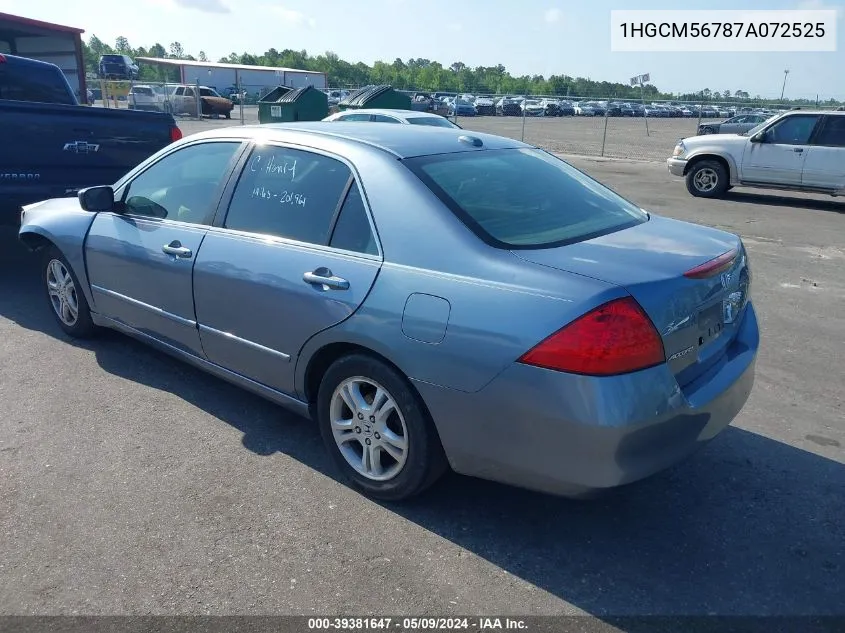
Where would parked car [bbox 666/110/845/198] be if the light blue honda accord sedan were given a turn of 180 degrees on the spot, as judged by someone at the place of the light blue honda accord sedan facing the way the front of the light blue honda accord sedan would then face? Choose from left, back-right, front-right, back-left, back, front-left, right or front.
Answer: left

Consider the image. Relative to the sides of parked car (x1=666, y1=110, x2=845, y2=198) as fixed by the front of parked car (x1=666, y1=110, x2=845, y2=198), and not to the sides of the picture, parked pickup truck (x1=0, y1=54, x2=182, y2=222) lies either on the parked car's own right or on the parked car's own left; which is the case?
on the parked car's own left

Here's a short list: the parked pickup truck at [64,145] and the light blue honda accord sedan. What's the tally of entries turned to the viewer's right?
0

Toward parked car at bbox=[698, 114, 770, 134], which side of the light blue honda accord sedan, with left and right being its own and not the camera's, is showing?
right

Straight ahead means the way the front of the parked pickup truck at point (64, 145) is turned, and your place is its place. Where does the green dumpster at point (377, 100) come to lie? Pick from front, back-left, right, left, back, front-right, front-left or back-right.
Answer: right

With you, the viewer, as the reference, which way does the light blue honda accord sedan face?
facing away from the viewer and to the left of the viewer

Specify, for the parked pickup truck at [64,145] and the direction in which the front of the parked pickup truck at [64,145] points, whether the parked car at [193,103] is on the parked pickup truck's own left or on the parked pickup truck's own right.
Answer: on the parked pickup truck's own right

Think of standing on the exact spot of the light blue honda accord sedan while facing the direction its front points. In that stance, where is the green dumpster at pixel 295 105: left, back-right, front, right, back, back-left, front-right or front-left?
front-right

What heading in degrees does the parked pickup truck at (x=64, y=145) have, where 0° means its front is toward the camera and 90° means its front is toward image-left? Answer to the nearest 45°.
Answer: approximately 135°

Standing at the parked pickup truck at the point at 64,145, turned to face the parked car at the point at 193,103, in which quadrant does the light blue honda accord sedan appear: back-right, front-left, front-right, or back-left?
back-right

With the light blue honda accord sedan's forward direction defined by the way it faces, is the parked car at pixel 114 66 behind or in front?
in front

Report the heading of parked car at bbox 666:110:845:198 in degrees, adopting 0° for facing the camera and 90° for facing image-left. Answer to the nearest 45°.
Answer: approximately 90°
